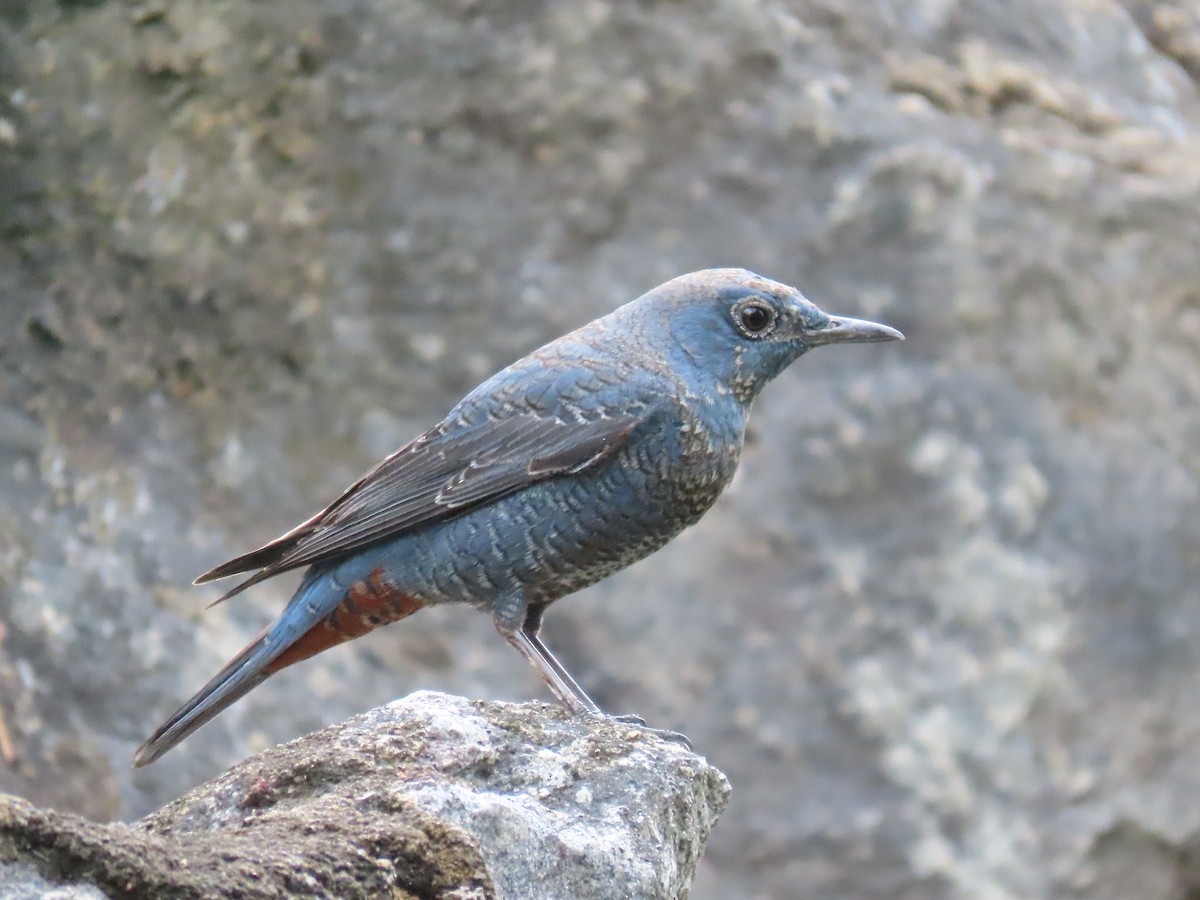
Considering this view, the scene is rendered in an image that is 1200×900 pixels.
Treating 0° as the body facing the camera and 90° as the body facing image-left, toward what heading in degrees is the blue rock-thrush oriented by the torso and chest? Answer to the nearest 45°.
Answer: approximately 270°
